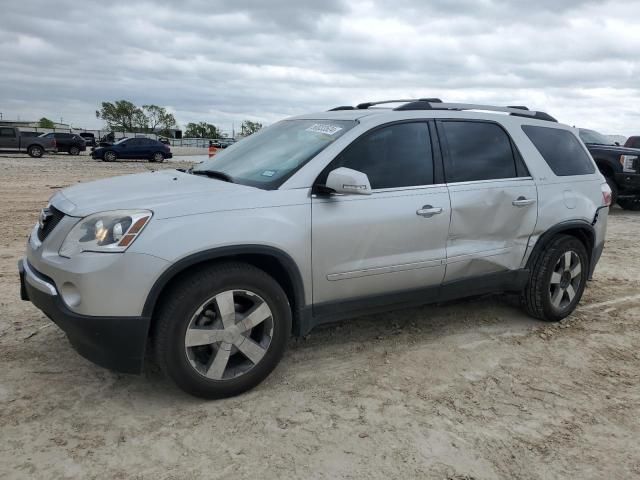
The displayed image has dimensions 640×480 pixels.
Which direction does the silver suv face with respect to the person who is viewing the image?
facing the viewer and to the left of the viewer

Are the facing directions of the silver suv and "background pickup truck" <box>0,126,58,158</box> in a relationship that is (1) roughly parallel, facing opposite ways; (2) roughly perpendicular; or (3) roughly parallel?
roughly parallel

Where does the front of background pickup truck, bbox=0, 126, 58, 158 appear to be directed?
to the viewer's left

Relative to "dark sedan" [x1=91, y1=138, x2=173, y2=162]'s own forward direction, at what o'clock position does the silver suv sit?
The silver suv is roughly at 9 o'clock from the dark sedan.

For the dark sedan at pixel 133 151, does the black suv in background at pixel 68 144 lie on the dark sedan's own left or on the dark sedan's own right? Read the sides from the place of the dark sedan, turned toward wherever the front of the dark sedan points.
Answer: on the dark sedan's own right

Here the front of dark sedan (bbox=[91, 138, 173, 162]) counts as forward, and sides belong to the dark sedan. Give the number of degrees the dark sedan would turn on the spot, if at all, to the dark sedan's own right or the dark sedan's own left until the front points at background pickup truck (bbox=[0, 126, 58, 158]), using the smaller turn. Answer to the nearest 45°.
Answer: approximately 45° to the dark sedan's own right

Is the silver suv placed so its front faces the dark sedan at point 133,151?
no

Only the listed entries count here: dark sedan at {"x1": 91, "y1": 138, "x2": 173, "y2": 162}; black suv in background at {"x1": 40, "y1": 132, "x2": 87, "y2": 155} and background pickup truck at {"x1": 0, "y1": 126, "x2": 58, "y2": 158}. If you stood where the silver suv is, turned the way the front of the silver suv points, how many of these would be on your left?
0

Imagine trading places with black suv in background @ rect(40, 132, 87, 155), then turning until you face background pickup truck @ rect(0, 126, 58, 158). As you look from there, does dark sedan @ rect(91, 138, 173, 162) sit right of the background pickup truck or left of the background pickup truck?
left

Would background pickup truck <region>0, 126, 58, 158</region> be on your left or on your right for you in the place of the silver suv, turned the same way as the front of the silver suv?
on your right

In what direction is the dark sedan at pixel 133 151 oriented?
to the viewer's left
